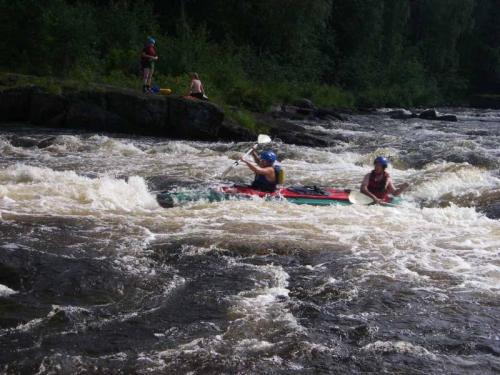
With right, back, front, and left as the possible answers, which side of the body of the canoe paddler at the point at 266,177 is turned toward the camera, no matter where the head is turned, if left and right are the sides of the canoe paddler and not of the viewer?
left

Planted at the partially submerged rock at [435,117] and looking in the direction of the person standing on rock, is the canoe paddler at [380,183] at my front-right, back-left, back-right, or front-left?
front-left

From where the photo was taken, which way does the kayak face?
to the viewer's left

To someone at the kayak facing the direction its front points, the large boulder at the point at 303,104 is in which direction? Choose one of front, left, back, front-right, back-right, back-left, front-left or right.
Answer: right

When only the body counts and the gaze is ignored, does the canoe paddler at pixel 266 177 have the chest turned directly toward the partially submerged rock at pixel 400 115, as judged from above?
no

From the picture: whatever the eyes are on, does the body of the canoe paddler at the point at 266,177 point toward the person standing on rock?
no

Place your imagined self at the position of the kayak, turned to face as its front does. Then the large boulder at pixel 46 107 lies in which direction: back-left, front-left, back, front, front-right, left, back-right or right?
front-right

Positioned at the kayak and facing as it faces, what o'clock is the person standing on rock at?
The person standing on rock is roughly at 2 o'clock from the kayak.

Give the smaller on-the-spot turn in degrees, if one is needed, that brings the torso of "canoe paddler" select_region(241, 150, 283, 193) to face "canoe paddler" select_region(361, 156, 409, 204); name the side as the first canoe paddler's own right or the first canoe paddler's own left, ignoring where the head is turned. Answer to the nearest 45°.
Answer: approximately 180°

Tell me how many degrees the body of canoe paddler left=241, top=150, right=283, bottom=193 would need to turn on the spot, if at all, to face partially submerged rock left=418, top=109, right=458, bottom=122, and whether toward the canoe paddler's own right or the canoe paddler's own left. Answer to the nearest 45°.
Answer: approximately 90° to the canoe paddler's own right
